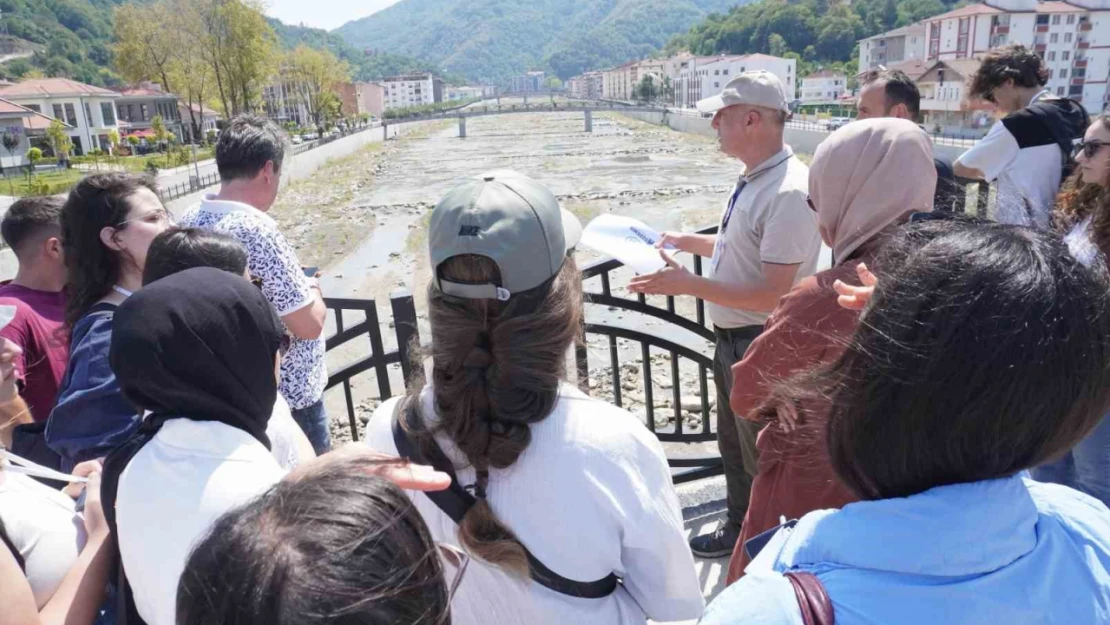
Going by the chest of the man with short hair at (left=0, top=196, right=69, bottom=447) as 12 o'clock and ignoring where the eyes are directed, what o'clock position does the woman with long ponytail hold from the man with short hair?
The woman with long ponytail is roughly at 4 o'clock from the man with short hair.

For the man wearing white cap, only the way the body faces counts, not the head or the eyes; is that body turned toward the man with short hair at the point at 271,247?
yes

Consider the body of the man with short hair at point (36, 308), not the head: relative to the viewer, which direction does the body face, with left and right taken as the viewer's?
facing away from the viewer and to the right of the viewer

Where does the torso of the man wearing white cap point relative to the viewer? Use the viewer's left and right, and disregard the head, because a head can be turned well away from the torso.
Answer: facing to the left of the viewer

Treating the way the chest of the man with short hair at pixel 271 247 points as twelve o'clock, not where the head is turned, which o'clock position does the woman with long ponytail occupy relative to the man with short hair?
The woman with long ponytail is roughly at 4 o'clock from the man with short hair.

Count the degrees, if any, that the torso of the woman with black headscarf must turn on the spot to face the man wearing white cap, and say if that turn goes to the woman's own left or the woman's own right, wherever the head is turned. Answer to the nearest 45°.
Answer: approximately 45° to the woman's own right

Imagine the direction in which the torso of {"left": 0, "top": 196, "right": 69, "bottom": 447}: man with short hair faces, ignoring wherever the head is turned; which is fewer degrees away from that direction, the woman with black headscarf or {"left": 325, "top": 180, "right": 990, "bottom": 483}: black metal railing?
the black metal railing

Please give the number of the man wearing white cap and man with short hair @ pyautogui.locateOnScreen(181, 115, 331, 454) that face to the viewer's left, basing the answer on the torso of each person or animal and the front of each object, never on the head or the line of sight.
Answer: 1

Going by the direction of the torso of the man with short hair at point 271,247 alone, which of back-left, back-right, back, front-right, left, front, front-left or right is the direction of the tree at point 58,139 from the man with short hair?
front-left

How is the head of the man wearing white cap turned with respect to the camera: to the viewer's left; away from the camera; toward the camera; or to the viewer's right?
to the viewer's left

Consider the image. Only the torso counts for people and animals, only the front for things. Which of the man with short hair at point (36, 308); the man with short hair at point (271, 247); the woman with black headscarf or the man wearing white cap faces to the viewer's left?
the man wearing white cap

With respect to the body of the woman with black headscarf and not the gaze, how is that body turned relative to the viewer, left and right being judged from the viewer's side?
facing away from the viewer and to the right of the viewer
